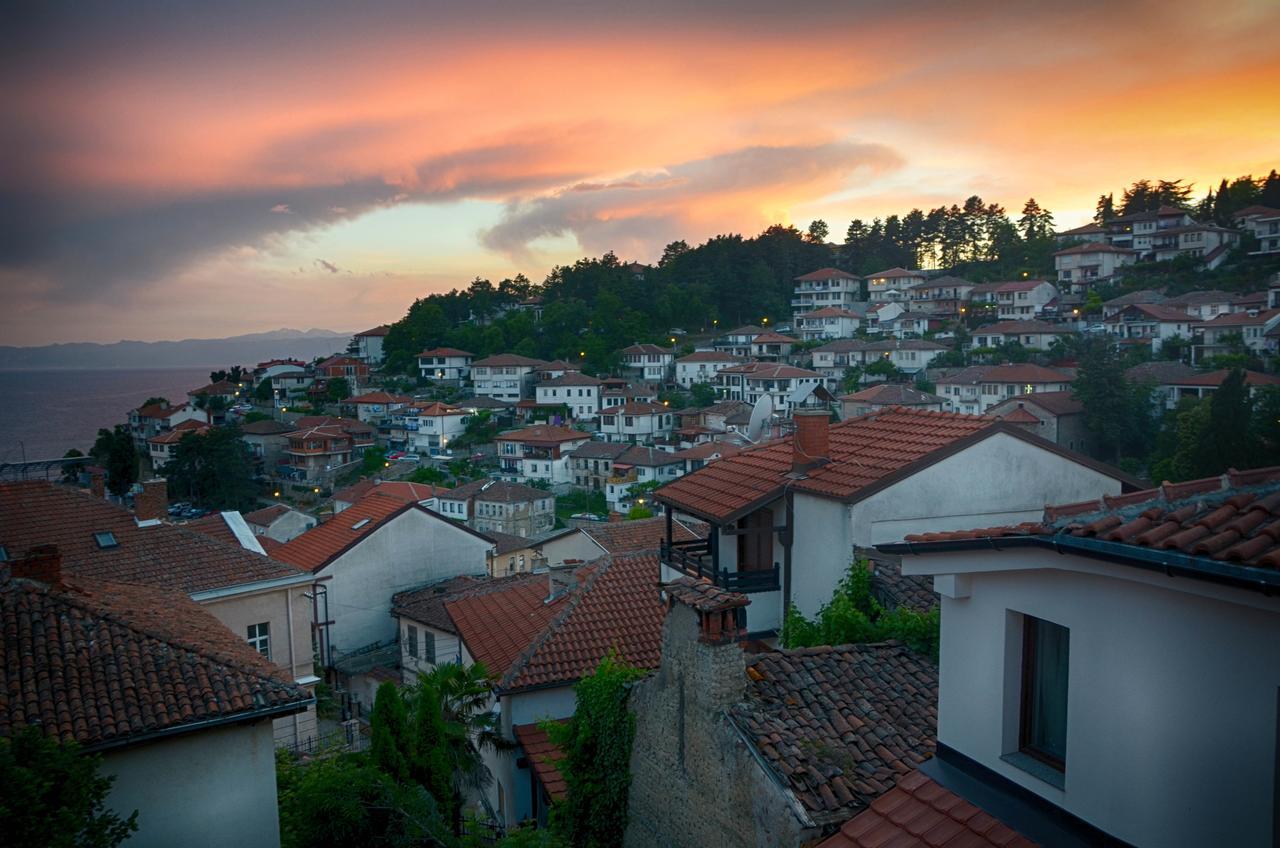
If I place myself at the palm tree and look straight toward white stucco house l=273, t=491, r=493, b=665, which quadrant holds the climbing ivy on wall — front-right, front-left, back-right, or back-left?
back-right

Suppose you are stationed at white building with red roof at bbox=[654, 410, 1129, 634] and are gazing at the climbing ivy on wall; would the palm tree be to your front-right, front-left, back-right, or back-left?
front-right

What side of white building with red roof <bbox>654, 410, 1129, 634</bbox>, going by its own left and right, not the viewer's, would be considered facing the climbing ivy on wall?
front

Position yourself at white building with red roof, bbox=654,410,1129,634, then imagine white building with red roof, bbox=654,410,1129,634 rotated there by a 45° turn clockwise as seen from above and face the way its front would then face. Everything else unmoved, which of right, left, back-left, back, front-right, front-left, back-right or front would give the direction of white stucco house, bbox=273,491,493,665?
front-right

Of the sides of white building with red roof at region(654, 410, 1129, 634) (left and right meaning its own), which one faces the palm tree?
front

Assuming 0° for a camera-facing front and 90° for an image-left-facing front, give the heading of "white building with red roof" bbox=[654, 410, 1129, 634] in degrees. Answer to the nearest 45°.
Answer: approximately 45°

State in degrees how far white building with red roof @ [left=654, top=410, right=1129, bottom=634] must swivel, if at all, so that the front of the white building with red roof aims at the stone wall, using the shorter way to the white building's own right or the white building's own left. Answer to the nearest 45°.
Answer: approximately 45° to the white building's own left
